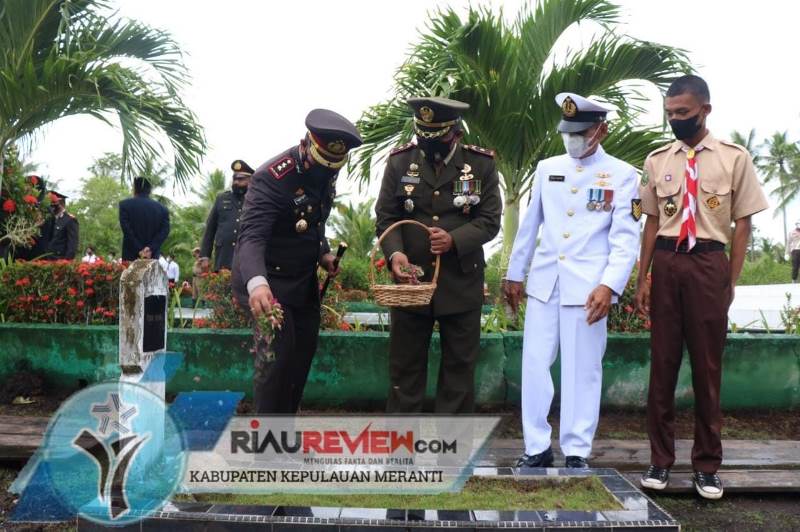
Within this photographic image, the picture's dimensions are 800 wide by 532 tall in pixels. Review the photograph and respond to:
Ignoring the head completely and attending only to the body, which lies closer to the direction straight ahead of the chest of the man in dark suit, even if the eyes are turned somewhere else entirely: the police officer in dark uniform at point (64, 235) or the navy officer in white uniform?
the police officer in dark uniform

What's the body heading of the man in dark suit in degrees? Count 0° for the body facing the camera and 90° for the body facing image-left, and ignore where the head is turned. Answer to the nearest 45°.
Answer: approximately 180°

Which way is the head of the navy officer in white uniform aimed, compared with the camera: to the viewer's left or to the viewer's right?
to the viewer's left

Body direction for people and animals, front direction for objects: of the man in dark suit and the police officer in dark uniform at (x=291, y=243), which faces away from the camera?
the man in dark suit

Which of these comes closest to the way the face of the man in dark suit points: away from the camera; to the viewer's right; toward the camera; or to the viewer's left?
away from the camera

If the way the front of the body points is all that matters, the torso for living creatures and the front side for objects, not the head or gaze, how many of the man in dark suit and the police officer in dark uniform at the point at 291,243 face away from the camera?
1

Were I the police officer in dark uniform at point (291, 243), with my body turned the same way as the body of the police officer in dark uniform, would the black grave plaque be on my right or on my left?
on my right

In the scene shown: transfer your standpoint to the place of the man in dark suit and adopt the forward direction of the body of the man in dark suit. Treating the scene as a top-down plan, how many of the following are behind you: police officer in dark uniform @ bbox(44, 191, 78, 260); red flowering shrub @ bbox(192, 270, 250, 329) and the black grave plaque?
2
